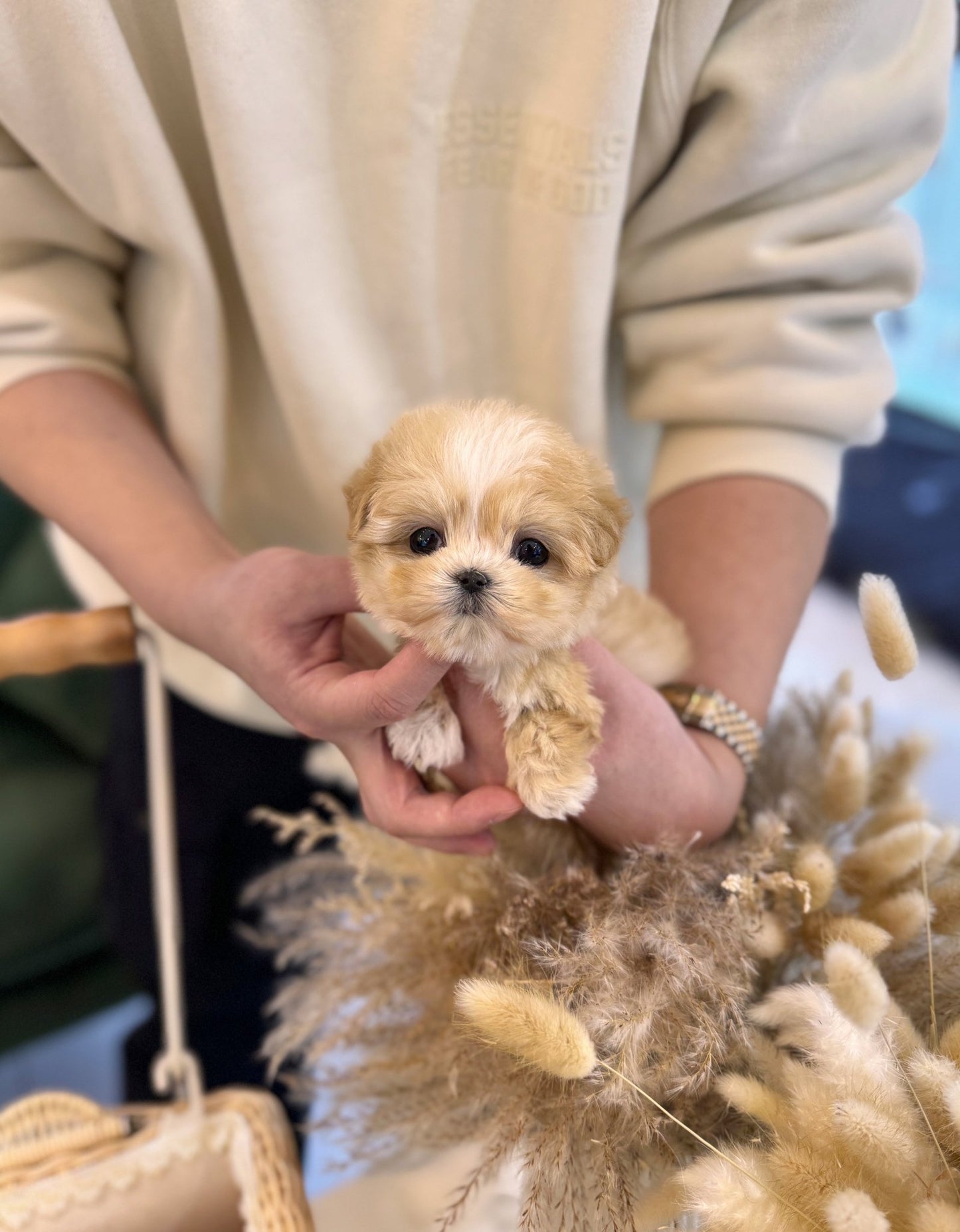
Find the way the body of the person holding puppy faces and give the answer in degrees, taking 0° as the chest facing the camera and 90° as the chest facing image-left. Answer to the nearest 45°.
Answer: approximately 0°
